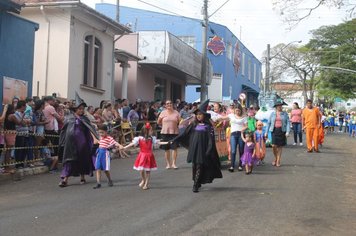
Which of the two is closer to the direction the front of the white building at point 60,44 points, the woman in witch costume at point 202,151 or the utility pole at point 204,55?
the woman in witch costume

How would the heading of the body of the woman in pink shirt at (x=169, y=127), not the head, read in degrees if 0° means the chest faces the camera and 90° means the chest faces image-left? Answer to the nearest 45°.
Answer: approximately 0°

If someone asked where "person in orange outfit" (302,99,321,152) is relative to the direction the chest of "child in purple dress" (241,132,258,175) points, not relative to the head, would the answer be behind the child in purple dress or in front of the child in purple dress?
behind

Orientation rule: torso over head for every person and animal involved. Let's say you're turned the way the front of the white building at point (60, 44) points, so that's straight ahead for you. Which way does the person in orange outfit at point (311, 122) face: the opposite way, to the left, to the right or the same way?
to the right

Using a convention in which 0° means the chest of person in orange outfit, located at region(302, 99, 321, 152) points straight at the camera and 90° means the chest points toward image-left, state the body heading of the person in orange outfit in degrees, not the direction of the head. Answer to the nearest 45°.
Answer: approximately 0°

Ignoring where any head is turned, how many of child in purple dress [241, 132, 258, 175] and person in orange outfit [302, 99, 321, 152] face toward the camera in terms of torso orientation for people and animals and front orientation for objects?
2

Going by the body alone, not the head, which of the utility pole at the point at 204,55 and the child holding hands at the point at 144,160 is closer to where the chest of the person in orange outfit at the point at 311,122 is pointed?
the child holding hands
